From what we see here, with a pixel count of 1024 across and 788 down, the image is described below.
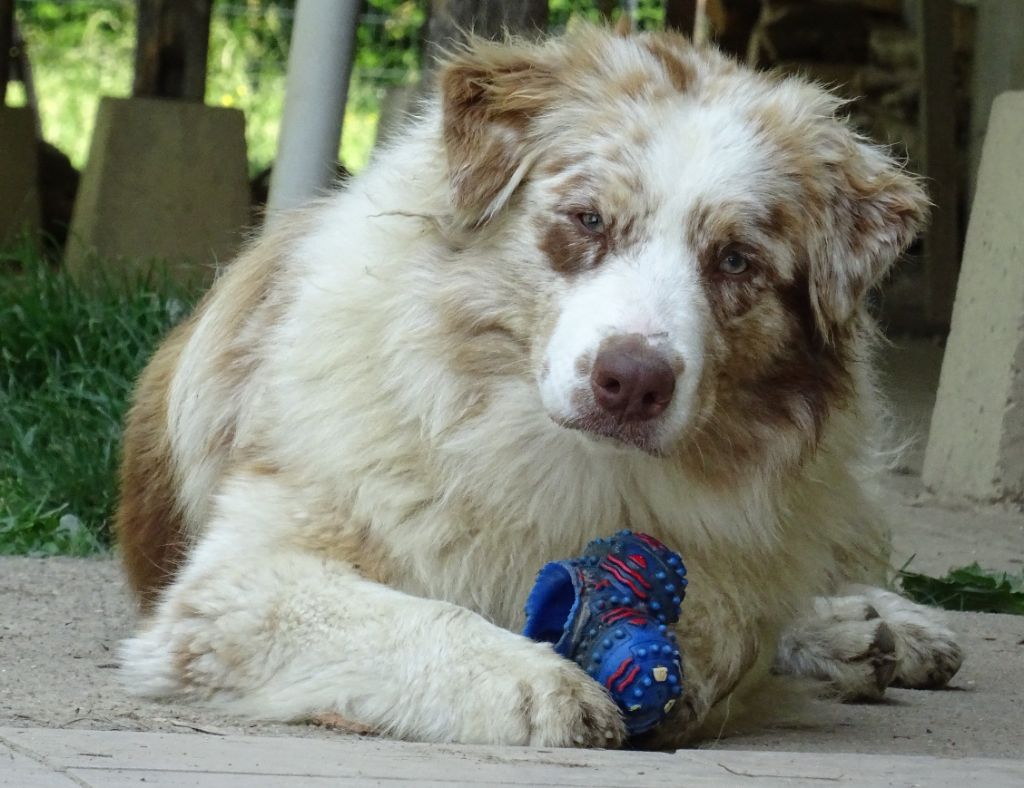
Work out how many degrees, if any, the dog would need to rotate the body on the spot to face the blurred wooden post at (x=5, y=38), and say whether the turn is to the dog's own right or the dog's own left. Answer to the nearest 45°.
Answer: approximately 180°

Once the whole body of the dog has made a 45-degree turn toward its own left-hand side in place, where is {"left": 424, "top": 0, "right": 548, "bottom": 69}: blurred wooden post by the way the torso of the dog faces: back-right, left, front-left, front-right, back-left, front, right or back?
left

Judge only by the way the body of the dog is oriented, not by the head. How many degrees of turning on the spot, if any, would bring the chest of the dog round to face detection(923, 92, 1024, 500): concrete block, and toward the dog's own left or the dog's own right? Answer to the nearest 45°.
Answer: approximately 90° to the dog's own left

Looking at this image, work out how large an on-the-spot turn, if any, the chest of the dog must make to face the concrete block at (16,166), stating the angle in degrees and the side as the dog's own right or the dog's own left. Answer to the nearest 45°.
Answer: approximately 180°

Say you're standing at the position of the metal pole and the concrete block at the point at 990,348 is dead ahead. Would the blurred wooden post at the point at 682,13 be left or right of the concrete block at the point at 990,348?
left

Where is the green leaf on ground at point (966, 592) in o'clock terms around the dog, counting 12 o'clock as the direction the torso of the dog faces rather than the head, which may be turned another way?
The green leaf on ground is roughly at 9 o'clock from the dog.

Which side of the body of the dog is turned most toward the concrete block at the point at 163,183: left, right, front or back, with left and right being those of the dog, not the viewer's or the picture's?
back

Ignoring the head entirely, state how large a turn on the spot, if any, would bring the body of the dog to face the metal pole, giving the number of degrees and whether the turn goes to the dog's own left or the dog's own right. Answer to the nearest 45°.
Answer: approximately 135° to the dog's own left

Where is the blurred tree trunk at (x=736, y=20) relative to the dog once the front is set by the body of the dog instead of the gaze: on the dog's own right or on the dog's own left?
on the dog's own left

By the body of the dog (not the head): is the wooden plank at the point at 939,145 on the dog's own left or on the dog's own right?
on the dog's own left

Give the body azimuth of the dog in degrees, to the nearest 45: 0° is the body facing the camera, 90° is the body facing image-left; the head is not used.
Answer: approximately 315°
